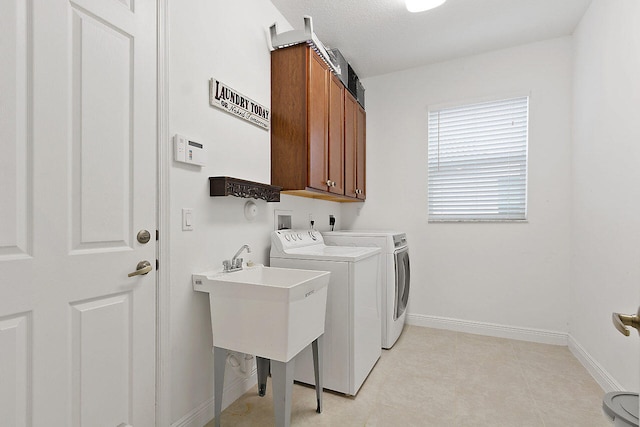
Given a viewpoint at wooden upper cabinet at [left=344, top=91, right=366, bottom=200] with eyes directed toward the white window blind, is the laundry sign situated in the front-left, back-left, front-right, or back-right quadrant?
back-right

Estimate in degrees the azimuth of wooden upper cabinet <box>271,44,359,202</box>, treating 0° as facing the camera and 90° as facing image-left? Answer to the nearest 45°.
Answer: approximately 315°

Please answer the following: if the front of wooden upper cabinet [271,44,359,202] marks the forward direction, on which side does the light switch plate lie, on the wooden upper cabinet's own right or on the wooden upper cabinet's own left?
on the wooden upper cabinet's own right

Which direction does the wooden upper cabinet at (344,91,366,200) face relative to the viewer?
to the viewer's right

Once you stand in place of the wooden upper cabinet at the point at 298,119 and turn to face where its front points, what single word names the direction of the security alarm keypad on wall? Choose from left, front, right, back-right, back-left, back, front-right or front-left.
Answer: right

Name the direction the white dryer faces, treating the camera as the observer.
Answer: facing to the right of the viewer

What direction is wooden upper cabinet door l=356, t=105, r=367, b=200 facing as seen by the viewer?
to the viewer's right

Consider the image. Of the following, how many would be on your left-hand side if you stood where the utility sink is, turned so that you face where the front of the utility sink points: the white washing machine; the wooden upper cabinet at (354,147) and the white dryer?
3
